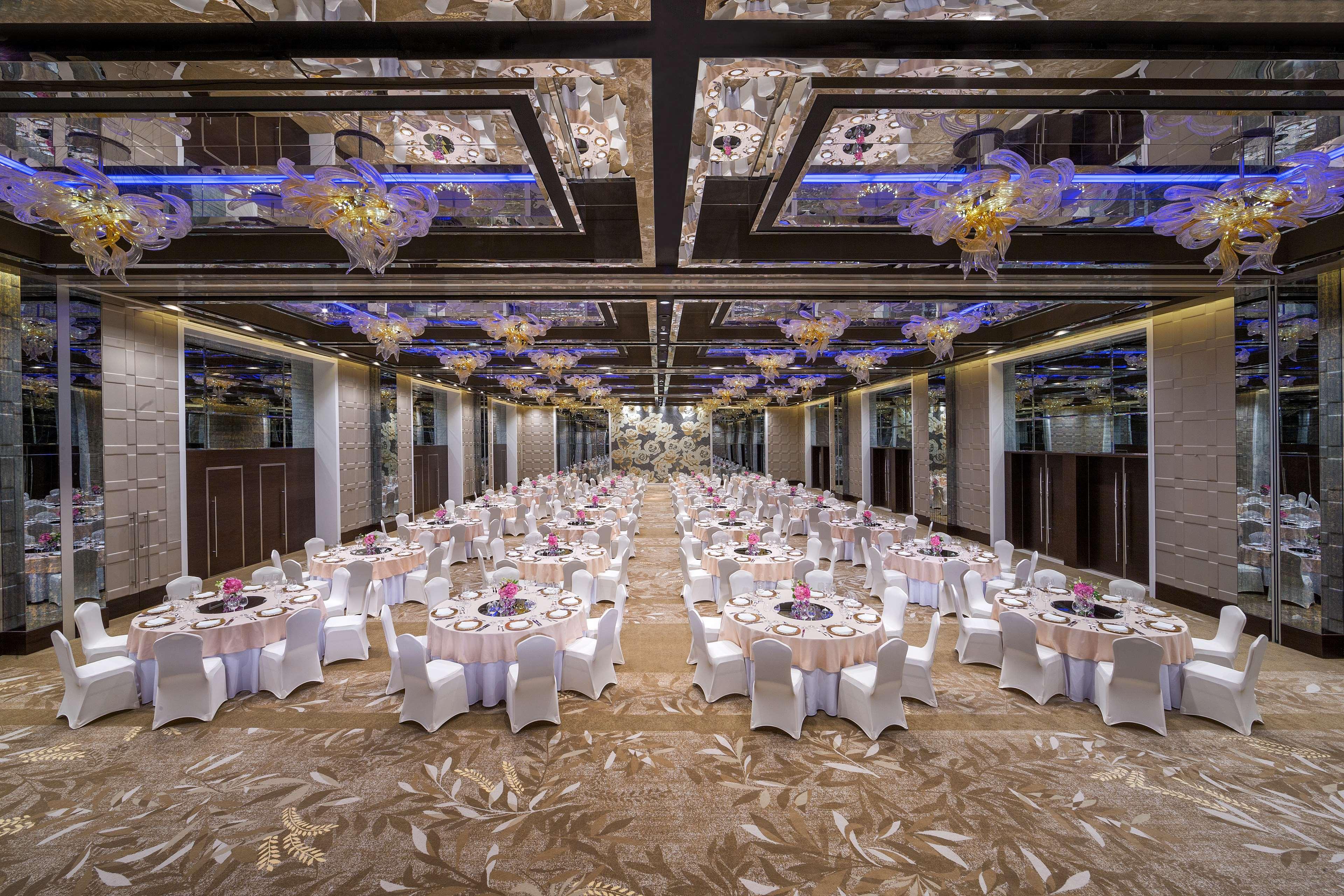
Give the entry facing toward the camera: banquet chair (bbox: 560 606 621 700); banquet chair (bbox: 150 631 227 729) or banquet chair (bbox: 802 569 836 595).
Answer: banquet chair (bbox: 802 569 836 595)

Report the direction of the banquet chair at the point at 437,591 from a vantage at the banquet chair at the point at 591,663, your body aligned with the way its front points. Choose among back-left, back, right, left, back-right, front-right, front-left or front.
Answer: front

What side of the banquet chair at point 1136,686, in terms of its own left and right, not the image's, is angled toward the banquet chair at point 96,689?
left

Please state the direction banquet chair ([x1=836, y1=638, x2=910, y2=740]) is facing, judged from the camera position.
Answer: facing away from the viewer and to the left of the viewer

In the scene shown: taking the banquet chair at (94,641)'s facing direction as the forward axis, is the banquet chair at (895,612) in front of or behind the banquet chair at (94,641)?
in front

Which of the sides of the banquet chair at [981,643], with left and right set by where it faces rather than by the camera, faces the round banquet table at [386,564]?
back

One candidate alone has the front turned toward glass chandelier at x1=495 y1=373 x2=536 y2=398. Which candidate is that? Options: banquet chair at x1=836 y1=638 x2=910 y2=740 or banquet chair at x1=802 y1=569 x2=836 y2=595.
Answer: banquet chair at x1=836 y1=638 x2=910 y2=740

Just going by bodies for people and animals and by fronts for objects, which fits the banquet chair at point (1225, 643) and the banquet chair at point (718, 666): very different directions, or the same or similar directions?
very different directions

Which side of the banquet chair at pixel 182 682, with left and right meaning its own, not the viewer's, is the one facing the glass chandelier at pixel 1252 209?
right

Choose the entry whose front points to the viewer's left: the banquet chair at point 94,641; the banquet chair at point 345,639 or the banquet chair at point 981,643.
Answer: the banquet chair at point 345,639

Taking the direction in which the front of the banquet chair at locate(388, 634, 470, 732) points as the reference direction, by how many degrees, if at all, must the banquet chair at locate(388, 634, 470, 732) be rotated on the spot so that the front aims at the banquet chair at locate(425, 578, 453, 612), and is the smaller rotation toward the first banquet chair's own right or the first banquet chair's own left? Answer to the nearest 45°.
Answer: approximately 45° to the first banquet chair's own left

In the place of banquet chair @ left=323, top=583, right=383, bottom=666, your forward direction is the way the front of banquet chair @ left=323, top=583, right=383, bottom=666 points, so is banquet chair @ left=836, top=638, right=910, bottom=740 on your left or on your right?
on your left

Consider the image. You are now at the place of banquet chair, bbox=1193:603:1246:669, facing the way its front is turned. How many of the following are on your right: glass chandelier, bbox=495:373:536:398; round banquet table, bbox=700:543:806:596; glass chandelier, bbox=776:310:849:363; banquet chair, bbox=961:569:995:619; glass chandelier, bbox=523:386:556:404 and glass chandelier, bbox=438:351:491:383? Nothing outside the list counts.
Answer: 6

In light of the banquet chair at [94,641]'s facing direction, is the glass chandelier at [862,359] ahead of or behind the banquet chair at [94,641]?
ahead

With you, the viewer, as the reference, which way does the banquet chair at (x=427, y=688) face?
facing away from the viewer and to the right of the viewer

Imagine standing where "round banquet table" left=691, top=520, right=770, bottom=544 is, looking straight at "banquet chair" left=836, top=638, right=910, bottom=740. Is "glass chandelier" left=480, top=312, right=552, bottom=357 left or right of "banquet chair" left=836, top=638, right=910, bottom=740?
right
